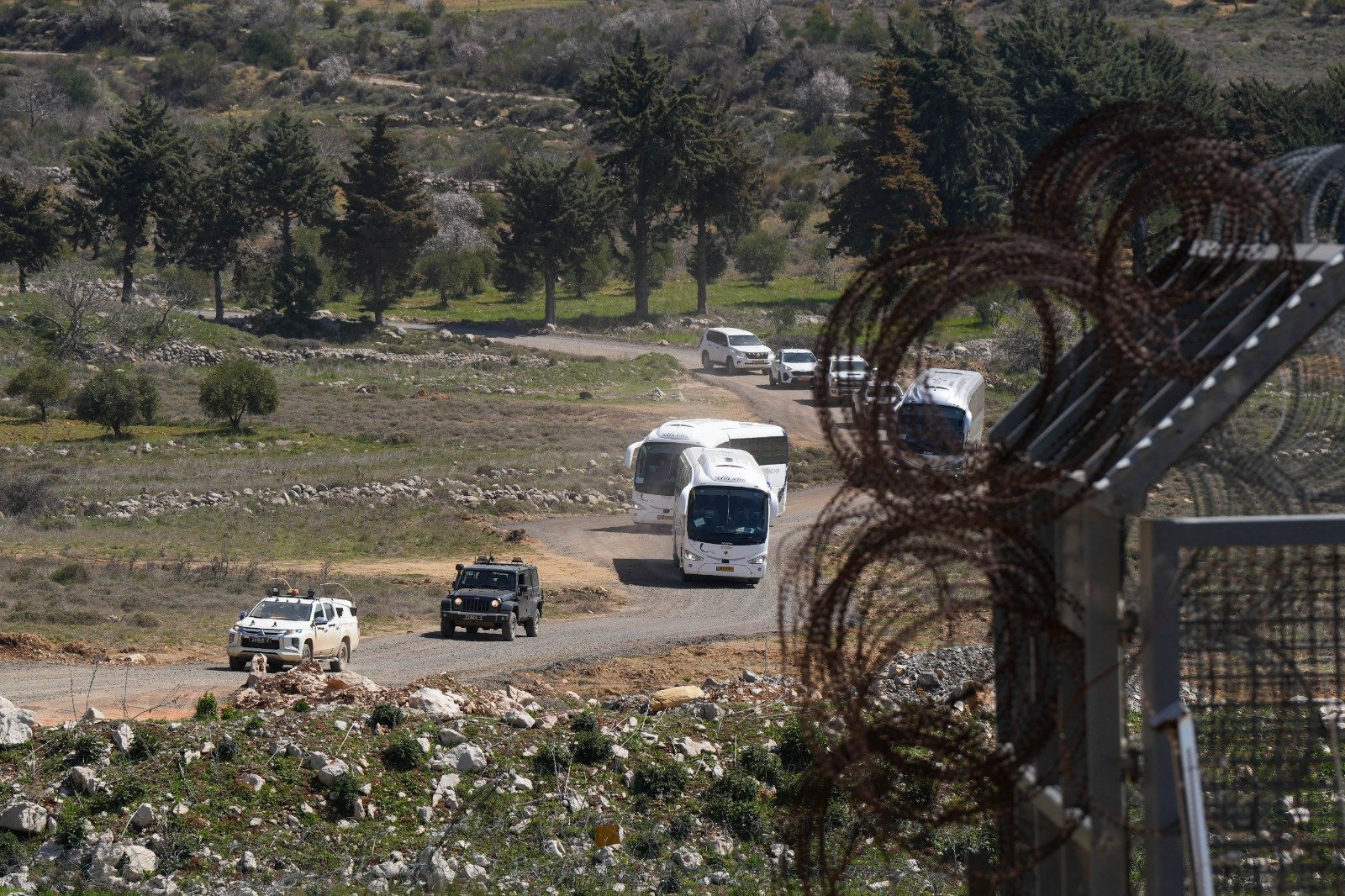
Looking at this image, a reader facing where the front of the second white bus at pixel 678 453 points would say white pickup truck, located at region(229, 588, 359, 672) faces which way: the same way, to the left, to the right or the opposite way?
the same way

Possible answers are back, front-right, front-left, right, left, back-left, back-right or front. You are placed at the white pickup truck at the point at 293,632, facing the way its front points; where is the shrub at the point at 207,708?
front-left

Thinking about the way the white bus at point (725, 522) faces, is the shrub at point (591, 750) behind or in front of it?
in front

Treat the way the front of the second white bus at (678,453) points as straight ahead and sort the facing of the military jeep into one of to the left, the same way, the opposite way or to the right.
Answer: the same way

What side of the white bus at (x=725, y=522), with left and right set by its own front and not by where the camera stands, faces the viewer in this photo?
front

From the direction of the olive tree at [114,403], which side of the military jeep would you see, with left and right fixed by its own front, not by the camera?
right

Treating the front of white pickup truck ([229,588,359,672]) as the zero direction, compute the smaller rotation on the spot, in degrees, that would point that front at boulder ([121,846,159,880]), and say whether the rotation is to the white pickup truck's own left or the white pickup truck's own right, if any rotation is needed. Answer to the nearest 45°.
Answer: approximately 45° to the white pickup truck's own left

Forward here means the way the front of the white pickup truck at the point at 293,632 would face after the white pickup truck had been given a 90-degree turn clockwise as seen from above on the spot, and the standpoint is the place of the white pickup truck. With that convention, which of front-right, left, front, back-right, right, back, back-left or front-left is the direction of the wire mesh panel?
back-left

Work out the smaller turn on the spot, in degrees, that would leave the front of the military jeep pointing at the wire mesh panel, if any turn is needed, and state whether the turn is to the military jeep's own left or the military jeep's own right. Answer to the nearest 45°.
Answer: approximately 45° to the military jeep's own left

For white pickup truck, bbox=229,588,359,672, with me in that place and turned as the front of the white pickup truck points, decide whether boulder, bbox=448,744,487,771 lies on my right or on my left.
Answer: on my left

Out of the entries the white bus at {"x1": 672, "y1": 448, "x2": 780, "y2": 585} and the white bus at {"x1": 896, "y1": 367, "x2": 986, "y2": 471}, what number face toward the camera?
2

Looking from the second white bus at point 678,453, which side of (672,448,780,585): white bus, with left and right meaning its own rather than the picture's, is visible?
back

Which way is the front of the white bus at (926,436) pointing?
toward the camera

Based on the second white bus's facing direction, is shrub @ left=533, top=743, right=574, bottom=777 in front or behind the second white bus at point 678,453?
in front

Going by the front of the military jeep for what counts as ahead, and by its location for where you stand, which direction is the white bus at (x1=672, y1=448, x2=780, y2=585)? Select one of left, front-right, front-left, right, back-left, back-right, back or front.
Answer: back

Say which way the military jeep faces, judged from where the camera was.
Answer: facing the viewer and to the left of the viewer
